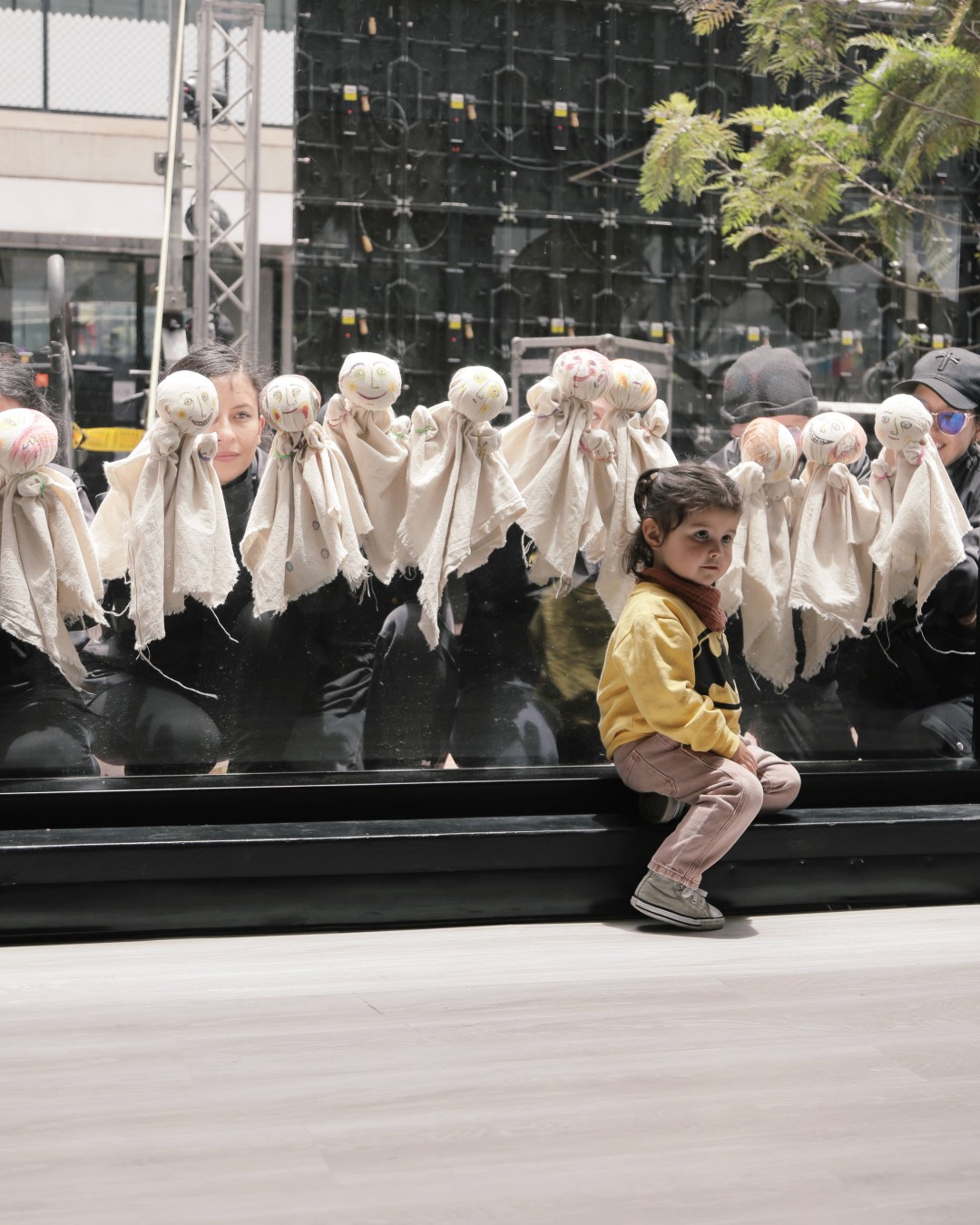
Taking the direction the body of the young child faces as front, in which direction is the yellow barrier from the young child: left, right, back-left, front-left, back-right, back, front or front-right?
back-left

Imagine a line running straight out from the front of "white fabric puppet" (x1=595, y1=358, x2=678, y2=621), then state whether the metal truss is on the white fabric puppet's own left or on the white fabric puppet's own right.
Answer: on the white fabric puppet's own right

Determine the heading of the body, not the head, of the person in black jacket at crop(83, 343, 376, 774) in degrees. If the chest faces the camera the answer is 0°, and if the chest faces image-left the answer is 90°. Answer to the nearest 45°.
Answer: approximately 0°

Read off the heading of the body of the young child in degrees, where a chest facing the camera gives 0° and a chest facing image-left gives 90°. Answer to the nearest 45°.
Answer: approximately 315°

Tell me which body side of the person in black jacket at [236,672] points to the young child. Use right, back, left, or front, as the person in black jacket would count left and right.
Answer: left

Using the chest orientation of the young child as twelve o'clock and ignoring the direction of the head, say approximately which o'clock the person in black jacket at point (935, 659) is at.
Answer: The person in black jacket is roughly at 9 o'clock from the young child.

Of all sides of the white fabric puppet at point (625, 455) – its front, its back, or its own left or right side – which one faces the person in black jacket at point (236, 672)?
right

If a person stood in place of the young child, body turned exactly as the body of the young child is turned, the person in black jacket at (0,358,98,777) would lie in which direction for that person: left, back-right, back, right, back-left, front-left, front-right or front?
back-right

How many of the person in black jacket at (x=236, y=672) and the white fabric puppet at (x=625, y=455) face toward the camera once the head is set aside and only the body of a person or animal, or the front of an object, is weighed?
2

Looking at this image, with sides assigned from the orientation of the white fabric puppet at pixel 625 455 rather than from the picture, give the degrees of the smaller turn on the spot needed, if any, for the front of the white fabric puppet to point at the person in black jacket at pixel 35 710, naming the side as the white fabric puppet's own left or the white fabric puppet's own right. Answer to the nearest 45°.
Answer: approximately 90° to the white fabric puppet's own right
